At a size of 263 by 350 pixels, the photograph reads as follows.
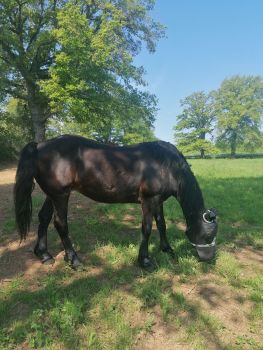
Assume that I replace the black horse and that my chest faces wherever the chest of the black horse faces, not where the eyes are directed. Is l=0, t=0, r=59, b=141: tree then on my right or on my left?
on my left

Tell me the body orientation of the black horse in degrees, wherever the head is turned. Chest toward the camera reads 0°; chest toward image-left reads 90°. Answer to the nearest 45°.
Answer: approximately 270°

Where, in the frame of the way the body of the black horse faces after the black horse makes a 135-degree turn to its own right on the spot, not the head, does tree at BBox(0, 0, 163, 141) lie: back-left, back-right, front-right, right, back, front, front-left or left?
back-right
